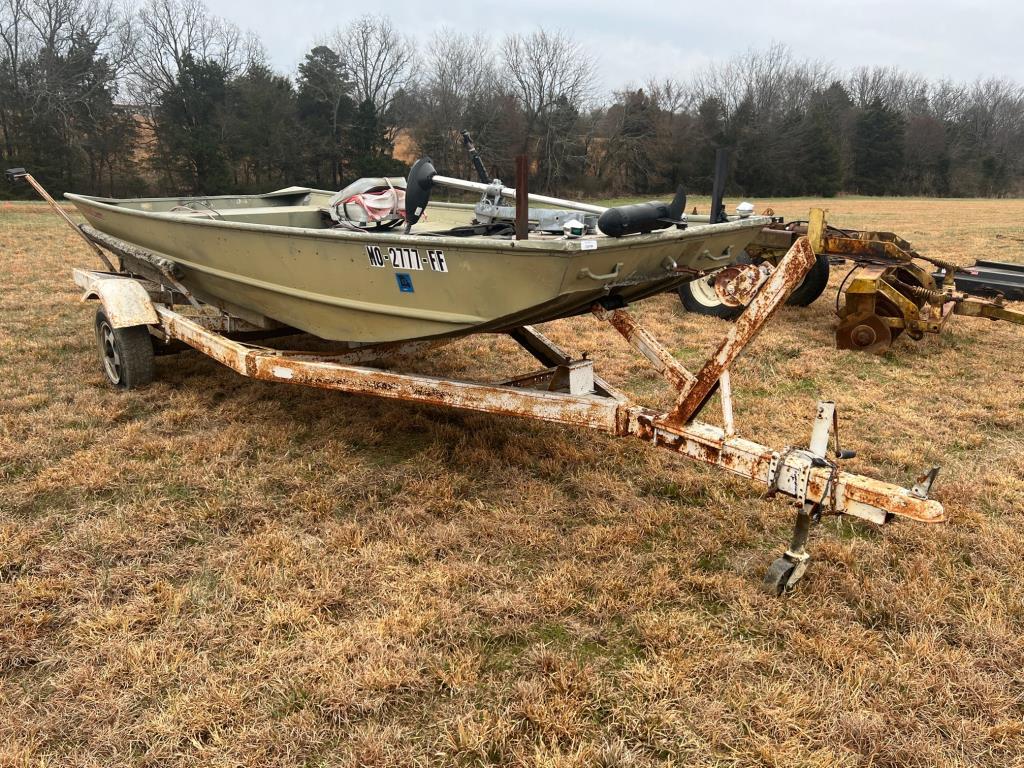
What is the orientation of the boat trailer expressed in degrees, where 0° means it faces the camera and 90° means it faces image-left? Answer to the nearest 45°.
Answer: approximately 315°
